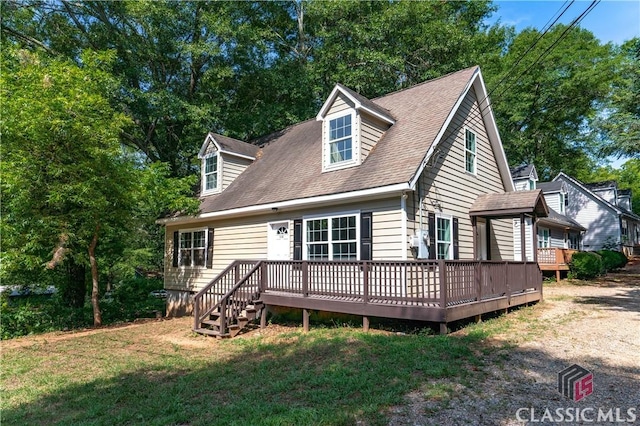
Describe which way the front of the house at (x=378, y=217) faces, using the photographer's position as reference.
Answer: facing the viewer and to the left of the viewer

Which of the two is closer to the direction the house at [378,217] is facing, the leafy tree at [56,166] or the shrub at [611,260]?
the leafy tree

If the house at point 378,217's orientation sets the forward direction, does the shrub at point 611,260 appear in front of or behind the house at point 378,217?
behind

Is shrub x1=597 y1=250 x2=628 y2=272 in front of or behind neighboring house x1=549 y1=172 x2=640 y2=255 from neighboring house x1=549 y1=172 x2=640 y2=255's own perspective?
in front

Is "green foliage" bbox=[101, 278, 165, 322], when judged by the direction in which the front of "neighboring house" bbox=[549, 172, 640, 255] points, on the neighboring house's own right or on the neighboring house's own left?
on the neighboring house's own right

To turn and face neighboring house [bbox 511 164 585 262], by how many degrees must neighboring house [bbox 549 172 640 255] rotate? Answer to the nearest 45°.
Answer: approximately 45° to its right

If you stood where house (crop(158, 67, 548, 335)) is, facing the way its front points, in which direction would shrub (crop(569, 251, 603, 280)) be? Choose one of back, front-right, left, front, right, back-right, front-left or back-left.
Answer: back

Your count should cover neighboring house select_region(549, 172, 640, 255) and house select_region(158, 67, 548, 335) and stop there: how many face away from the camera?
0

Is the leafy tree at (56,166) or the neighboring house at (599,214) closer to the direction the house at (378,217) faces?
the leafy tree

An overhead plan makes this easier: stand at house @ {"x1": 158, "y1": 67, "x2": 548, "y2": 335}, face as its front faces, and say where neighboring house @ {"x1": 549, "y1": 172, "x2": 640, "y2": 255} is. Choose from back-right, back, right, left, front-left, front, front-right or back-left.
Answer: back

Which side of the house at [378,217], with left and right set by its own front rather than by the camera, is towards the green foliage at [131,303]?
right

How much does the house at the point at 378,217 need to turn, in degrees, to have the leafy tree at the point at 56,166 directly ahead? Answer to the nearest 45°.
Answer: approximately 45° to its right

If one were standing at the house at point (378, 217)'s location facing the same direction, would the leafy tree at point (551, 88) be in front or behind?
behind
